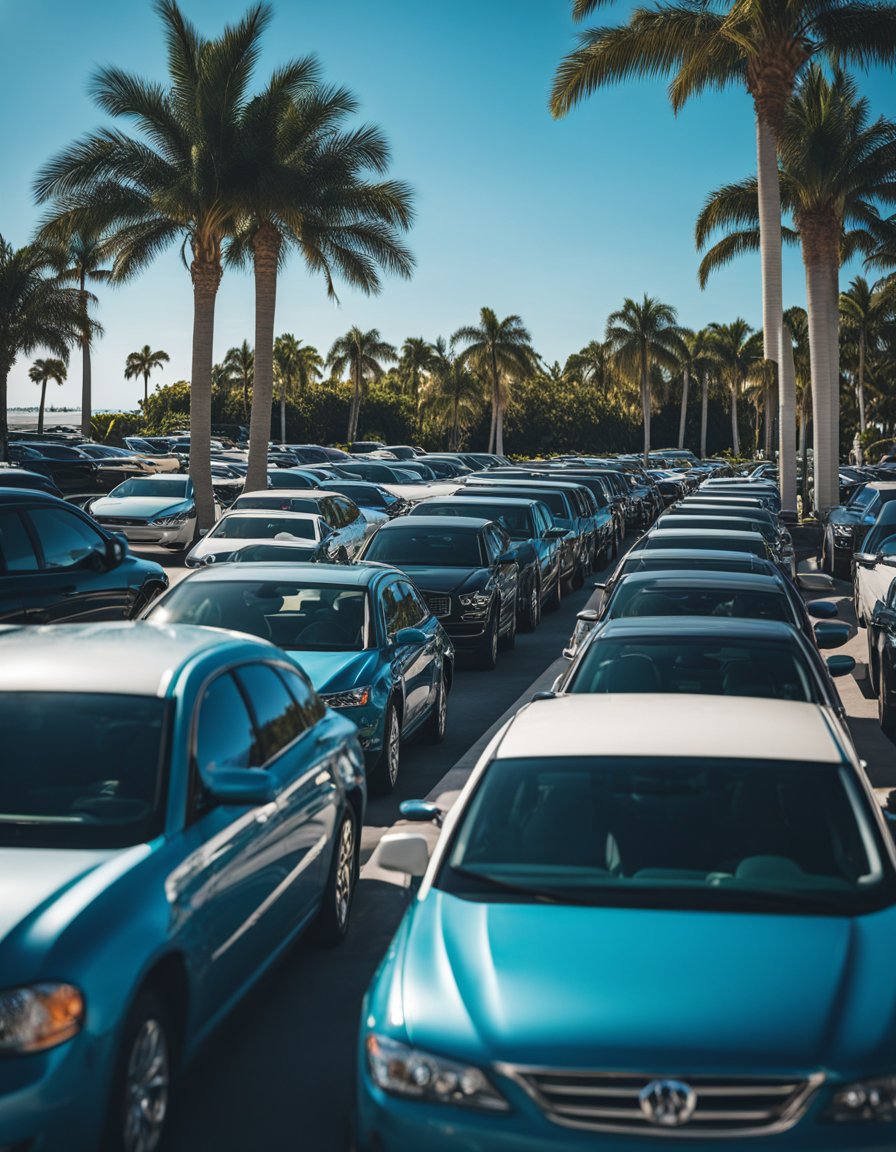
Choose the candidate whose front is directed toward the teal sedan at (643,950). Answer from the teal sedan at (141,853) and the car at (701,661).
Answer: the car

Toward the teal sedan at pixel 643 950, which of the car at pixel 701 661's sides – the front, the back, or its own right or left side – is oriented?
front

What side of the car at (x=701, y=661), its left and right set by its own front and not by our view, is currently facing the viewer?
front

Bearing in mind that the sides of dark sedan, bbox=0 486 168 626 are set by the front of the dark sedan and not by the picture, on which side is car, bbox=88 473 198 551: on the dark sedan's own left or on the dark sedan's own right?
on the dark sedan's own left

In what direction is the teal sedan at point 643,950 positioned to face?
toward the camera

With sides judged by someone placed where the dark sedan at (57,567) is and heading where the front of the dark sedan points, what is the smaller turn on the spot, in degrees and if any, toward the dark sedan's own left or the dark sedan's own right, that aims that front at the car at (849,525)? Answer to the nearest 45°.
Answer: approximately 45° to the dark sedan's own left

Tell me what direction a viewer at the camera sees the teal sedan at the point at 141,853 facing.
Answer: facing the viewer and to the left of the viewer

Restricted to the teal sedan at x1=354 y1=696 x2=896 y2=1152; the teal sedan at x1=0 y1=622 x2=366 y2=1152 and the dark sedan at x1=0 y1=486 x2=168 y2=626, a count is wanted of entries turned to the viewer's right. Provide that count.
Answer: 1

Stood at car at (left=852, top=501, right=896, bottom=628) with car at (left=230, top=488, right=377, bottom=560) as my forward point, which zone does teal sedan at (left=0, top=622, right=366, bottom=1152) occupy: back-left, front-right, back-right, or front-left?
back-left

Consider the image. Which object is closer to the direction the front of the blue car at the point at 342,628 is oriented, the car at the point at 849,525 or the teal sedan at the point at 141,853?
the teal sedan

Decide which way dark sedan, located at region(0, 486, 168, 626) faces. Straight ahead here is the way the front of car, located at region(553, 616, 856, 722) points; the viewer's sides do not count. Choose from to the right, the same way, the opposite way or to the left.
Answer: to the left

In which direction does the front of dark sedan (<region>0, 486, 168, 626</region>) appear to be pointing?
to the viewer's right

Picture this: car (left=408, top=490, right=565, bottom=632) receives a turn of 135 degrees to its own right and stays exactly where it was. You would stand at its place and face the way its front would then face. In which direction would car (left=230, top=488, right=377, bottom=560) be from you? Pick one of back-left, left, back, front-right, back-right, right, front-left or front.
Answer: front-left

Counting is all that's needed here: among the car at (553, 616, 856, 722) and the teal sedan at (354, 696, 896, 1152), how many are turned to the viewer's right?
0

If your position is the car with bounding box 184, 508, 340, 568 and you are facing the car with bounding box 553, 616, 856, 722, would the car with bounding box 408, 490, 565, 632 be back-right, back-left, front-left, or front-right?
front-left

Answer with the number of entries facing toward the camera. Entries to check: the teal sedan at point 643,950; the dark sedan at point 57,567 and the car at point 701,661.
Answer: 2

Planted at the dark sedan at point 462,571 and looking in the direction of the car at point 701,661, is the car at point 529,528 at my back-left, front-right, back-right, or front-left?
back-left

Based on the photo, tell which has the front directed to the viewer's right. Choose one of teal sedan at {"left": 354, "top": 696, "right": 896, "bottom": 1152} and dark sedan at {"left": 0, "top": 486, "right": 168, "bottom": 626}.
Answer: the dark sedan

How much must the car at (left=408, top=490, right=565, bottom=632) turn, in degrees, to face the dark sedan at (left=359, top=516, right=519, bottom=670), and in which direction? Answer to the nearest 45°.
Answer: approximately 45° to its left
